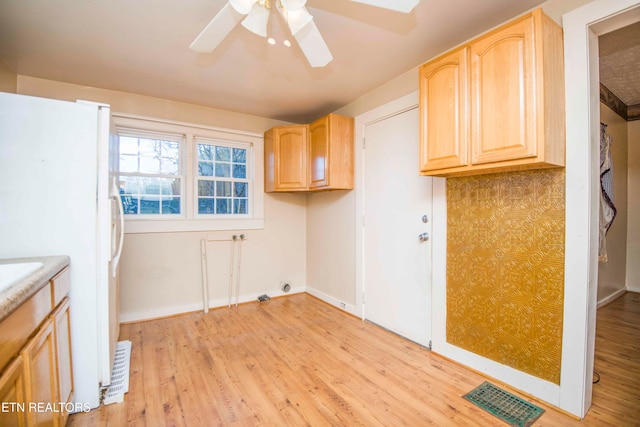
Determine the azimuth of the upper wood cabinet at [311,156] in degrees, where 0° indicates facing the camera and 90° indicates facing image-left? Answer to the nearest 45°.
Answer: approximately 0°

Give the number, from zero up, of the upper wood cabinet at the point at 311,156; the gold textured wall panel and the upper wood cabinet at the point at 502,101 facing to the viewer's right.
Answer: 0

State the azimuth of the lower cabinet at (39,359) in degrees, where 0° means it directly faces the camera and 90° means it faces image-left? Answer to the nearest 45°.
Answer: approximately 270°

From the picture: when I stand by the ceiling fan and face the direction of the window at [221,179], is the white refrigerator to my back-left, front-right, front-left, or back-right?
front-left

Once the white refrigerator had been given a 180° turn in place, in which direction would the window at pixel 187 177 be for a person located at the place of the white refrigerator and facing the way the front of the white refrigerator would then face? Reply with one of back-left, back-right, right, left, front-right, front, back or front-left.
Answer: back-right

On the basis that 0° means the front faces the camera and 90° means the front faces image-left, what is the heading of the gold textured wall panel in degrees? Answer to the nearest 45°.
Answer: approximately 45°

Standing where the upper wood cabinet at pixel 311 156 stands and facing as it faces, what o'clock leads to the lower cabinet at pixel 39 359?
The lower cabinet is roughly at 1 o'clock from the upper wood cabinet.

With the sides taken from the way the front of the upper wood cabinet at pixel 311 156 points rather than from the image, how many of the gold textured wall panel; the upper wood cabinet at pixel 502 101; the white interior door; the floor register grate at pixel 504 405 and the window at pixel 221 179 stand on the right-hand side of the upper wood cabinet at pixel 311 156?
1

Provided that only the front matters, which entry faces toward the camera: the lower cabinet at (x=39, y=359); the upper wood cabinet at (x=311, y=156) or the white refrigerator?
the upper wood cabinet

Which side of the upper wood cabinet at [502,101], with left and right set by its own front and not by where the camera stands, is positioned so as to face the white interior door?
right

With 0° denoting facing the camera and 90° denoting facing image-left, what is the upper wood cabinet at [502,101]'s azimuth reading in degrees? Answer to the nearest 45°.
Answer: approximately 45°

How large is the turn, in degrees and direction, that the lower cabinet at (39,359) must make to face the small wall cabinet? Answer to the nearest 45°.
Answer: approximately 45° to its left

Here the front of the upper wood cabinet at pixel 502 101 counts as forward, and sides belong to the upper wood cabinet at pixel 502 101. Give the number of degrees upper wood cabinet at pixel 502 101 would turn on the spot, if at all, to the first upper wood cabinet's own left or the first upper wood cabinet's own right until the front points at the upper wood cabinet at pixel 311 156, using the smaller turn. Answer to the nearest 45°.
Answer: approximately 90° to the first upper wood cabinet's own right

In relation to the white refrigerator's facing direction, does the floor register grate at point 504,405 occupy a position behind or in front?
in front

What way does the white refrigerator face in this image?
to the viewer's right
